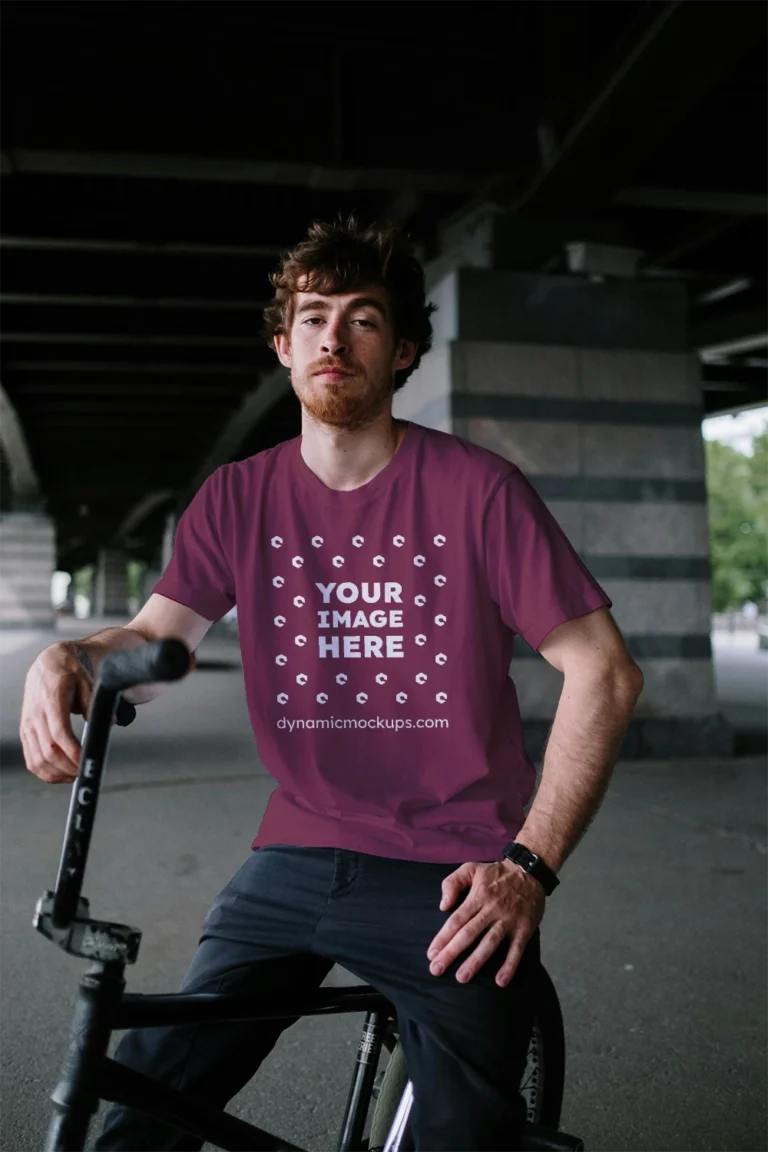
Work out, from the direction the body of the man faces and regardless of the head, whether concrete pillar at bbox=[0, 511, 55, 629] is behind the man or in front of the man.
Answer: behind

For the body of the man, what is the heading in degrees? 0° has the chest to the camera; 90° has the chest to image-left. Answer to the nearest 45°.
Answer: approximately 0°

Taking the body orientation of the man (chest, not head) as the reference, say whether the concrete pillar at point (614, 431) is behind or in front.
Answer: behind

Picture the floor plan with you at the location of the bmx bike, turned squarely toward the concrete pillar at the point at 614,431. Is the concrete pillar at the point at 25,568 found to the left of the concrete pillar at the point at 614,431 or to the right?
left
